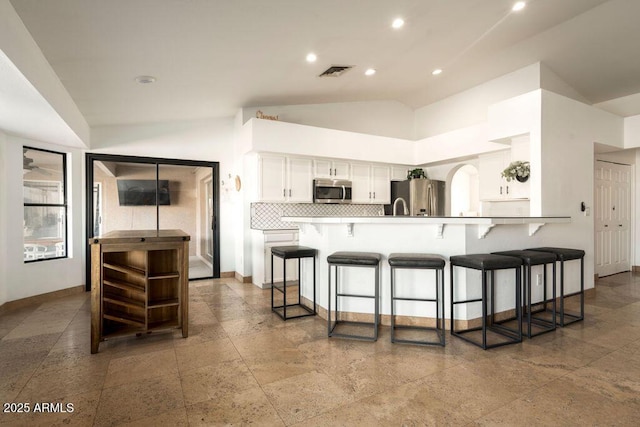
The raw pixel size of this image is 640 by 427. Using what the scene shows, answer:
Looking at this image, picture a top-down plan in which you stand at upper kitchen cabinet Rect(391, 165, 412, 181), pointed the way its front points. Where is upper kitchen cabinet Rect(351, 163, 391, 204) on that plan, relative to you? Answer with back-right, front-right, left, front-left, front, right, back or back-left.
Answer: right

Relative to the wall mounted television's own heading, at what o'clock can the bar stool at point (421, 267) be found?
The bar stool is roughly at 11 o'clock from the wall mounted television.

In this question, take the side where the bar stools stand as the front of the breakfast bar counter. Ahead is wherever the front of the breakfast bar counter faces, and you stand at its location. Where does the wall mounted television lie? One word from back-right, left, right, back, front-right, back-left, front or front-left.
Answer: right

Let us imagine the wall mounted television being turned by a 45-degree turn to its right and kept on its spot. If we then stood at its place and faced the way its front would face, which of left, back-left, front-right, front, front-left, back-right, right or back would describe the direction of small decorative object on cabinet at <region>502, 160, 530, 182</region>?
left

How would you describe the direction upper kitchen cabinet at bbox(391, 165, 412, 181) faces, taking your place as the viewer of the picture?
facing the viewer and to the right of the viewer

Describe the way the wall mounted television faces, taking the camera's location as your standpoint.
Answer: facing the viewer

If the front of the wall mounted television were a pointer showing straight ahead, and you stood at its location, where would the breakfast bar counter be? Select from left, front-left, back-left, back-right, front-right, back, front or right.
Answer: front-left

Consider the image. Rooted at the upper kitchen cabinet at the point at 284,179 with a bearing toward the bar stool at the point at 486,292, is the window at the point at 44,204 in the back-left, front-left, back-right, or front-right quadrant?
back-right

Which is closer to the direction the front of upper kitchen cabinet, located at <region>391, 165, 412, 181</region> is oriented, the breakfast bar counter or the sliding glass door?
the breakfast bar counter

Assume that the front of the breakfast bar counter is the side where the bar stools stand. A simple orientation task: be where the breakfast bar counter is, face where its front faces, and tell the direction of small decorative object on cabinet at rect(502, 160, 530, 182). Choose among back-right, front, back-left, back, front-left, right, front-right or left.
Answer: back-left

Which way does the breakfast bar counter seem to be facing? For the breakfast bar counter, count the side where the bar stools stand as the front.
toward the camera

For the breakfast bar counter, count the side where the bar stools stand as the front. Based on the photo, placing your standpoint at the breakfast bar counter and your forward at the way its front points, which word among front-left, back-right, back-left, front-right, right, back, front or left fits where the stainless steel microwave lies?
back-right

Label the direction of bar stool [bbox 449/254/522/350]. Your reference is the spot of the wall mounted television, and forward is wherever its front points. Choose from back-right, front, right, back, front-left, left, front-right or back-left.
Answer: front-left

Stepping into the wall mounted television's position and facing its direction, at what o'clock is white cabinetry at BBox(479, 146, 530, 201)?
The white cabinetry is roughly at 10 o'clock from the wall mounted television.

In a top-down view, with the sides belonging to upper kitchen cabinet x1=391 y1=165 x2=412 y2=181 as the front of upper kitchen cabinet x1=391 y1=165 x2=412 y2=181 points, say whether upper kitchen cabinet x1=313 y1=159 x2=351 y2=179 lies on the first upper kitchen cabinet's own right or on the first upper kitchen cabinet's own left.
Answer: on the first upper kitchen cabinet's own right
